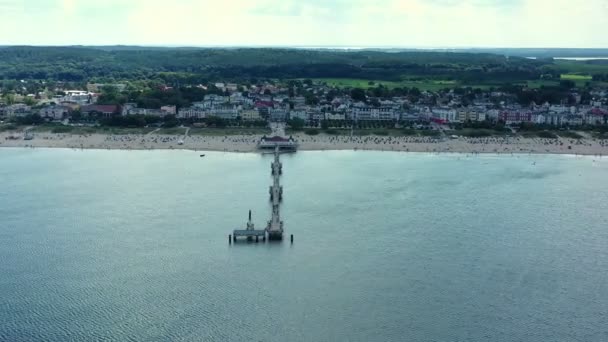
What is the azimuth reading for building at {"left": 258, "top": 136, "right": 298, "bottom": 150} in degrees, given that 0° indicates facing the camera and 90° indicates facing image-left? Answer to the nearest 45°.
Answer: approximately 0°

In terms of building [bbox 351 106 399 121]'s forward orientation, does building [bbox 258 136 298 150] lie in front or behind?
in front

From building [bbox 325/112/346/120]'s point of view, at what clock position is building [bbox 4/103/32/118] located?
building [bbox 4/103/32/118] is roughly at 3 o'clock from building [bbox 325/112/346/120].

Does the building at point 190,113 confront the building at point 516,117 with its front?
no

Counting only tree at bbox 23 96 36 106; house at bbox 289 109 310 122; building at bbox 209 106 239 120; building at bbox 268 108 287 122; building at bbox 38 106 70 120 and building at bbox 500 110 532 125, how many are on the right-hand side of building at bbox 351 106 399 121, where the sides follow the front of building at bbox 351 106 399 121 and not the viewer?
5

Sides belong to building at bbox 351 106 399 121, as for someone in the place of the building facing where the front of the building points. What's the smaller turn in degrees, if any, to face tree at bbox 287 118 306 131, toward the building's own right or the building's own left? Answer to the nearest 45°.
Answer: approximately 45° to the building's own right

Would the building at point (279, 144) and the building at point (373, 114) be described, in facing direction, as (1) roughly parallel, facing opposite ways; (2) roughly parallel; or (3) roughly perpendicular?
roughly parallel

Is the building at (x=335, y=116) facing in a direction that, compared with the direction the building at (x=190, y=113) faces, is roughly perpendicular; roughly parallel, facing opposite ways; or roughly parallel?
roughly parallel

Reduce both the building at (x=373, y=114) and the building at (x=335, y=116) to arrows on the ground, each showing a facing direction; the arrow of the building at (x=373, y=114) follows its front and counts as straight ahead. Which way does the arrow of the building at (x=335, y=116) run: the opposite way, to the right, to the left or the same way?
the same way

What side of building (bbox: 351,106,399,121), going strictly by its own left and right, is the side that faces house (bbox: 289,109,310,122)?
right

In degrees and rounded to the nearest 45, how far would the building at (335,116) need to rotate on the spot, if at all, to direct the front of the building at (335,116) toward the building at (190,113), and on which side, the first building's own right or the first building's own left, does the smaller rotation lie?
approximately 90° to the first building's own right

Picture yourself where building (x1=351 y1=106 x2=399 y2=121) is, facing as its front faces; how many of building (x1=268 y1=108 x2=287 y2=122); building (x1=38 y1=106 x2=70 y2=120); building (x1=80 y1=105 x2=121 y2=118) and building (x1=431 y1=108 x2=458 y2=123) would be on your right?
3

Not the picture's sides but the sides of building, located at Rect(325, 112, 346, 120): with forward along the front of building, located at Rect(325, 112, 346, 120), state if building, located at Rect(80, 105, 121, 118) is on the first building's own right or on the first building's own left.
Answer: on the first building's own right

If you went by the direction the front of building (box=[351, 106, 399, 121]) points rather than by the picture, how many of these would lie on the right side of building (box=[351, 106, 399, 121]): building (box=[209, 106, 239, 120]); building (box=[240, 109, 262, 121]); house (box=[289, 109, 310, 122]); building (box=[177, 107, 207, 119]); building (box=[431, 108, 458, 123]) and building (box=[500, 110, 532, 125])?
4

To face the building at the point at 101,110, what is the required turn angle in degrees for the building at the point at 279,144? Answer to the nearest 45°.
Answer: approximately 135° to its right

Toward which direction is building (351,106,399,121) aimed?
toward the camera

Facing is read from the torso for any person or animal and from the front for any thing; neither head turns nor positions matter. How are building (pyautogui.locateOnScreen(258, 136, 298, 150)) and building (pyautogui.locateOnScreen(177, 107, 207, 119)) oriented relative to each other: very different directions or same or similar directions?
same or similar directions

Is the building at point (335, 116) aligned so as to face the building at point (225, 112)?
no

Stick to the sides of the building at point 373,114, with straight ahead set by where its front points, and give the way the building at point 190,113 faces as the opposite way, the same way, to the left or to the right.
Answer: the same way
